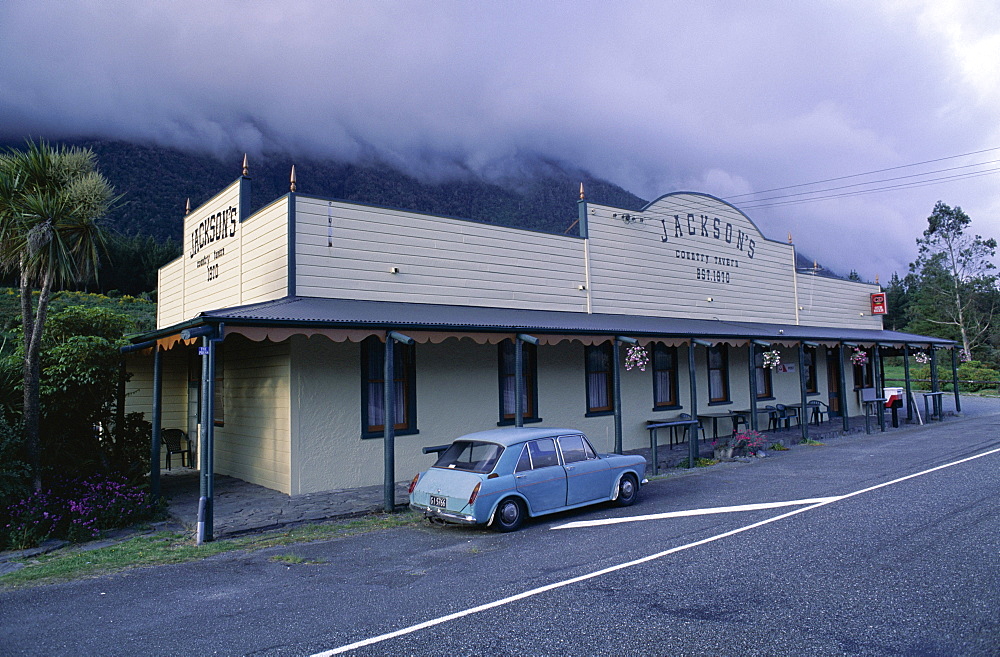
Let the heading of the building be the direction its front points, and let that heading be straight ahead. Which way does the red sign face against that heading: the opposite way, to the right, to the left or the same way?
to the right

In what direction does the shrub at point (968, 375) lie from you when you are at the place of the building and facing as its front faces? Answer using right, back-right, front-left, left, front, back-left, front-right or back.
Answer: left

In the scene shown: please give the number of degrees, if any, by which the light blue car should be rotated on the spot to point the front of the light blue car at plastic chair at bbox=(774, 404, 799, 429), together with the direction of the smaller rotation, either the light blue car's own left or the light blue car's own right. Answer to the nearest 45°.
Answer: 0° — it already faces it

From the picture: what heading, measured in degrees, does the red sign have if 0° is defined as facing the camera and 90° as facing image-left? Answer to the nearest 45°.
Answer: approximately 0°

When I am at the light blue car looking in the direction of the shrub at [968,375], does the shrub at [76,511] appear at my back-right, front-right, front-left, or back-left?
back-left

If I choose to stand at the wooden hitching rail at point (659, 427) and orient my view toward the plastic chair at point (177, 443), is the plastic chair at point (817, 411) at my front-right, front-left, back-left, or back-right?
back-right

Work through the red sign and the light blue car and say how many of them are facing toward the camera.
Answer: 1

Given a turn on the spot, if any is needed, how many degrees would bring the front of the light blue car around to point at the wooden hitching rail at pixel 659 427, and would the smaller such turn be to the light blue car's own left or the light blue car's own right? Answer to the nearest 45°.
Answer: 0° — it already faces it

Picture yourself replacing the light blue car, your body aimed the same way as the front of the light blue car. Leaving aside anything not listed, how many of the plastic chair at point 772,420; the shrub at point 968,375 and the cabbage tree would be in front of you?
2

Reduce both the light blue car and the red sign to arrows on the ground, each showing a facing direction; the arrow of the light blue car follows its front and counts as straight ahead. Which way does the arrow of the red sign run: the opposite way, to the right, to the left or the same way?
the opposite way

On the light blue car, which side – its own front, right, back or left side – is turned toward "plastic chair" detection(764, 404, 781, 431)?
front

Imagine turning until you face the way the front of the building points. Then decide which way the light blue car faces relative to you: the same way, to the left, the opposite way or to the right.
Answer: to the left

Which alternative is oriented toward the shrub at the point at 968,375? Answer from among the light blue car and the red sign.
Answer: the light blue car
